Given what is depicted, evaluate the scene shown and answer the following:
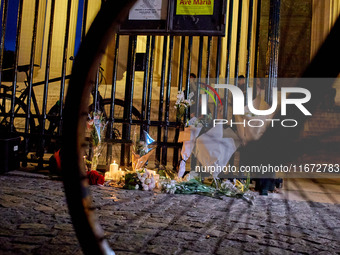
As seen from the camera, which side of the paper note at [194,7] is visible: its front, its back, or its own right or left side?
front

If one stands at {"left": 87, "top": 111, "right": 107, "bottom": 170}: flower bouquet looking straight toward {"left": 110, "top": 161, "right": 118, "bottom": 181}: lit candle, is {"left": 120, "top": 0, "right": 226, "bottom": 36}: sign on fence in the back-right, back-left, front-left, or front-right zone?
front-left

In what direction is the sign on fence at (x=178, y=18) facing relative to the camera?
toward the camera
